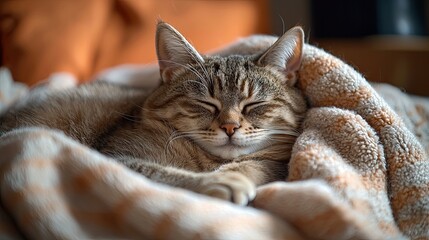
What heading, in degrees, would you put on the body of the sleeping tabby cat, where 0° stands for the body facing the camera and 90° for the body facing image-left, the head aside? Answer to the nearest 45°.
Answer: approximately 315°

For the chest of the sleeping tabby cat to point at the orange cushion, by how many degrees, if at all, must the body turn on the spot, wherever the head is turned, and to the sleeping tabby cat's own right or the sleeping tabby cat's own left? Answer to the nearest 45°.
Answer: approximately 135° to the sleeping tabby cat's own left
